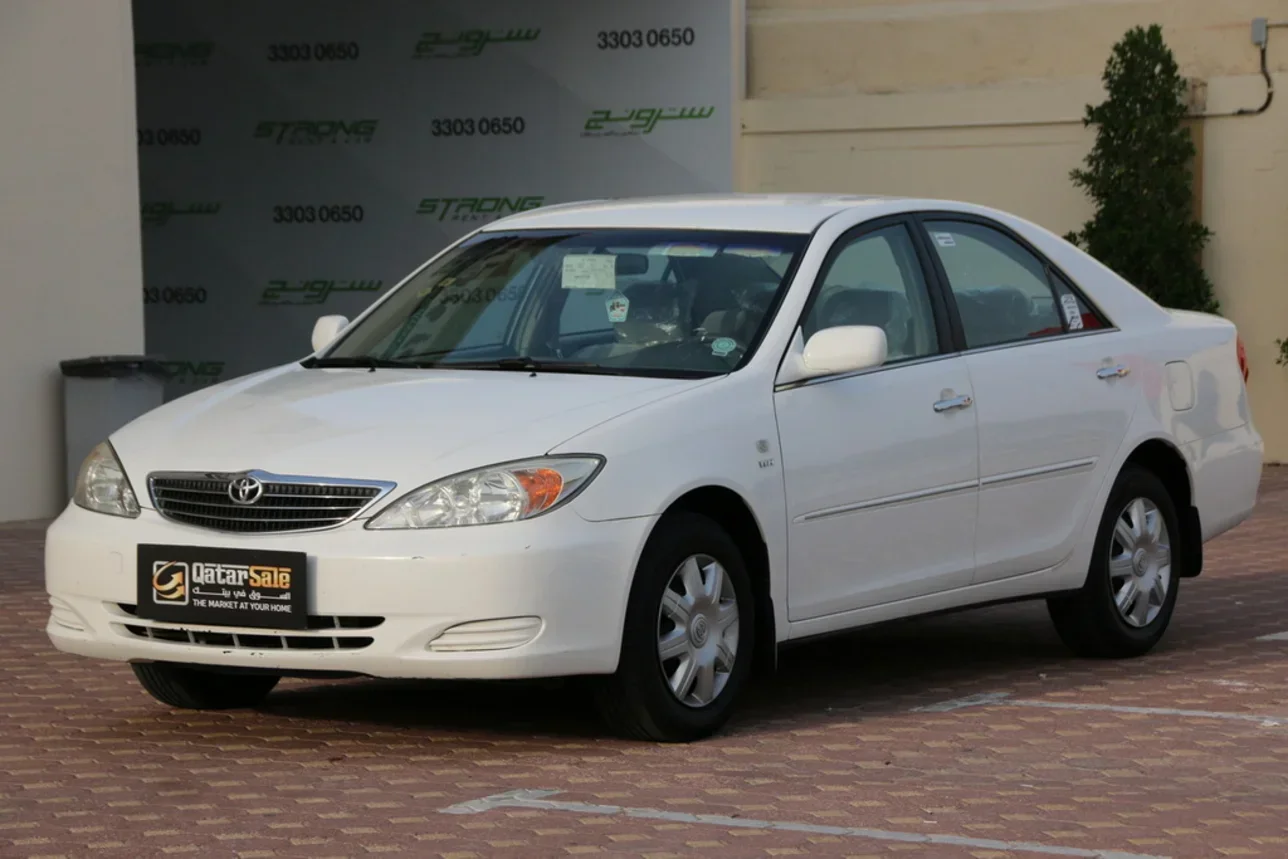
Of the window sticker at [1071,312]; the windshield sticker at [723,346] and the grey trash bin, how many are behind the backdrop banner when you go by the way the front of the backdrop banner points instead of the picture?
0

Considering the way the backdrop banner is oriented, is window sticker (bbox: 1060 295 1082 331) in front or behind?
in front

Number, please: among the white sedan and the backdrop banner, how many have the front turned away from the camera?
0

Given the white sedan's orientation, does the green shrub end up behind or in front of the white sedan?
behind

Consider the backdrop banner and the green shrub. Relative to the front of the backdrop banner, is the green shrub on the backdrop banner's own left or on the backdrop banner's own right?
on the backdrop banner's own left

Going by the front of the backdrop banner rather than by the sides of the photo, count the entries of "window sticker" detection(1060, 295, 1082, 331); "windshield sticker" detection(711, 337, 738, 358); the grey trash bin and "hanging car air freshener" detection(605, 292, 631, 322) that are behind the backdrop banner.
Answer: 0

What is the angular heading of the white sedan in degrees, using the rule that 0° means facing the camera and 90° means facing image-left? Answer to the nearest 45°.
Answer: approximately 45°

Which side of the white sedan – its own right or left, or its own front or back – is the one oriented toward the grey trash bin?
right

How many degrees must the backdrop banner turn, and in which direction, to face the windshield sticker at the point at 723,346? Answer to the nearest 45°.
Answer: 0° — it already faces it

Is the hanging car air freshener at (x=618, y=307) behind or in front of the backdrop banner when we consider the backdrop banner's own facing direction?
in front

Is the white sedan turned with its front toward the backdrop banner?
no

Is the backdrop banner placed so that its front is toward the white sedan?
yes

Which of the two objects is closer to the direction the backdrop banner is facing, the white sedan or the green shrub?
the white sedan

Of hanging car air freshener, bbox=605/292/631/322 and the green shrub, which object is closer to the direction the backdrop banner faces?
the hanging car air freshener

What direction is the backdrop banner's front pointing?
toward the camera

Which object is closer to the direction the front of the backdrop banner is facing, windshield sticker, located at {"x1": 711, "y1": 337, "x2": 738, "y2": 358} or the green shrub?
the windshield sticker
